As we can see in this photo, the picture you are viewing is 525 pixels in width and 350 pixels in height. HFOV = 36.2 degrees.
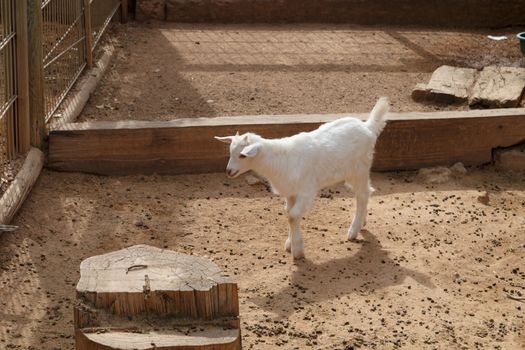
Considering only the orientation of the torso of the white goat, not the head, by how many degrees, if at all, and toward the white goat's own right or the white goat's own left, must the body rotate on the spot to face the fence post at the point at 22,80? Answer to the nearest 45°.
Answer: approximately 45° to the white goat's own right

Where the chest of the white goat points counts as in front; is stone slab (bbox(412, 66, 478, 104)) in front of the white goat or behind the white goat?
behind

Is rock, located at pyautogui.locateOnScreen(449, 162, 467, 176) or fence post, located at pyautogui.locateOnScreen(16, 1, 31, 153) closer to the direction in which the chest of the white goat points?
the fence post

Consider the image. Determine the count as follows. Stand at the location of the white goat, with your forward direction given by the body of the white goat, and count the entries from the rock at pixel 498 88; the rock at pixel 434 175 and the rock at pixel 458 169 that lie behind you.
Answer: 3

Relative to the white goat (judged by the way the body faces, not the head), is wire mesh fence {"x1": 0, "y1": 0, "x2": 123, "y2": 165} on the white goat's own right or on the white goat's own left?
on the white goat's own right

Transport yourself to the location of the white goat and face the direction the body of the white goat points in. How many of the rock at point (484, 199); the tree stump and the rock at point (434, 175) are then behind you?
2

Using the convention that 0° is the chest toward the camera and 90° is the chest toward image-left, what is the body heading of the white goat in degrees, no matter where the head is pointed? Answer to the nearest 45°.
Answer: approximately 45°

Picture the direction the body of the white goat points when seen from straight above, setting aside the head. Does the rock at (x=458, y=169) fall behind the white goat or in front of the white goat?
behind

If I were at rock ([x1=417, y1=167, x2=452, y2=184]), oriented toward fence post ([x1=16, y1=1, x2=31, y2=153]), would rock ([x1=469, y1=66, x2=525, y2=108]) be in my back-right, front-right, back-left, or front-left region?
back-right
